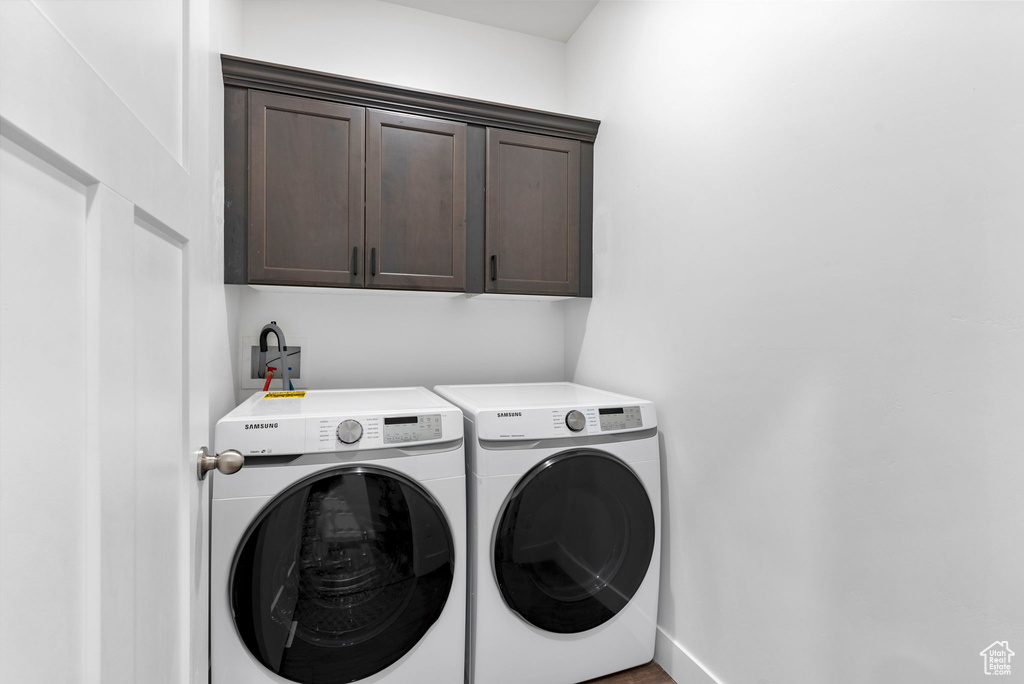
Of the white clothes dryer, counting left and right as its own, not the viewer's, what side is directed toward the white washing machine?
right

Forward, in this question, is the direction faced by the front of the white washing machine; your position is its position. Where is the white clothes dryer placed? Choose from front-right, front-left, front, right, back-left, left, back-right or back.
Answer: left

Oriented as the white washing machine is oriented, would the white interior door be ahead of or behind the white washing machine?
ahead

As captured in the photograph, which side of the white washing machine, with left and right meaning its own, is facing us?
front

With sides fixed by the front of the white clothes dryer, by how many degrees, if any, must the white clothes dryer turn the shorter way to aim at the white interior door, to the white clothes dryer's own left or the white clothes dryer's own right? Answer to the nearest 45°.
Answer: approximately 45° to the white clothes dryer's own right

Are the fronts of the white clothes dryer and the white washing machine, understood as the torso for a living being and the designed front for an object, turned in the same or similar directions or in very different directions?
same or similar directions

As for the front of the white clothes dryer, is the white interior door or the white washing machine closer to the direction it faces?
the white interior door

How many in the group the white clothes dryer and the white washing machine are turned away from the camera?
0

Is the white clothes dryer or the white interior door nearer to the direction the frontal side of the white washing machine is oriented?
the white interior door
